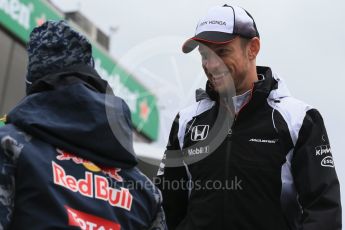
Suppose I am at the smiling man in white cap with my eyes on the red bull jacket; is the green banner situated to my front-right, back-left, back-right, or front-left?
back-right

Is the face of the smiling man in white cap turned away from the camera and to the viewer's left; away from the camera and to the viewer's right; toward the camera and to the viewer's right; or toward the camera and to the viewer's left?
toward the camera and to the viewer's left

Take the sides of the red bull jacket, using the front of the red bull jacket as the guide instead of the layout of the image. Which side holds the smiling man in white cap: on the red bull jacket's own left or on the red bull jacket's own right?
on the red bull jacket's own right

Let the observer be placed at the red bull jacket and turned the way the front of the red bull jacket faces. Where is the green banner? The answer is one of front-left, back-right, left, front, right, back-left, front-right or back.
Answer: front

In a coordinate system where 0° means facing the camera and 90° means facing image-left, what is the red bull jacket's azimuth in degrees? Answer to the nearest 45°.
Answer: approximately 180°
